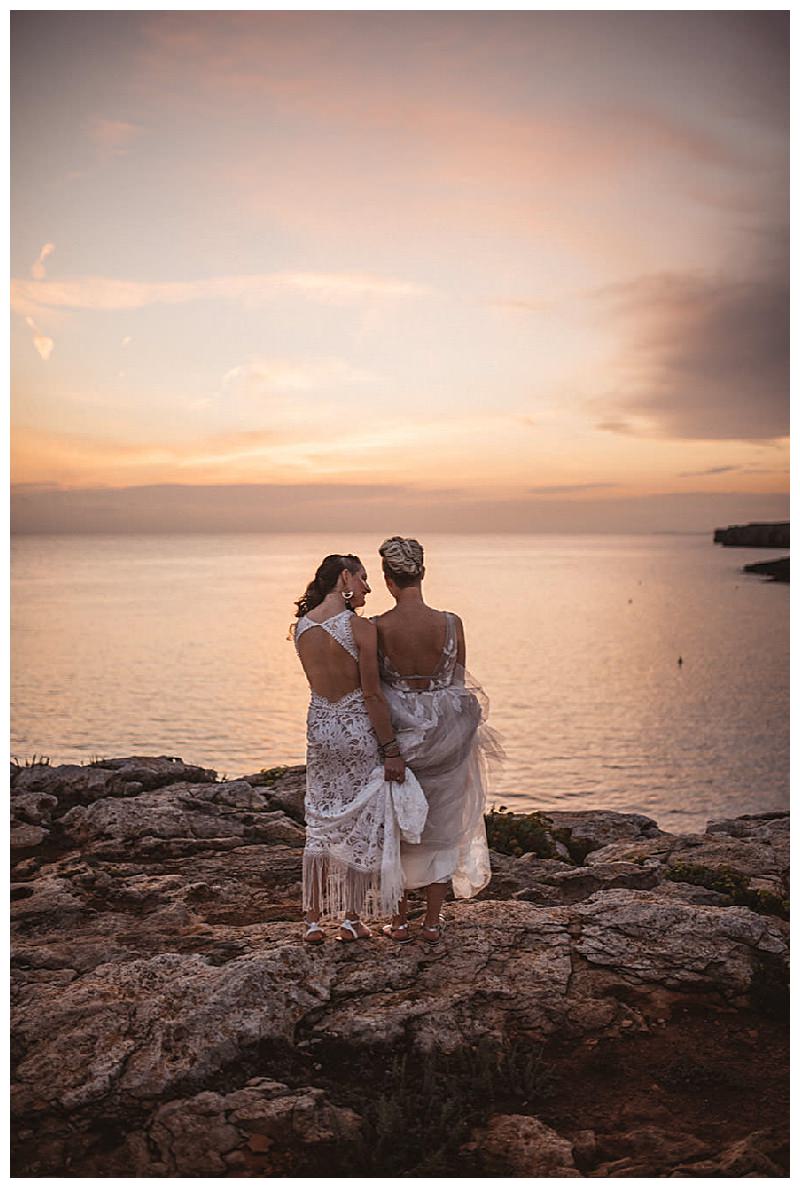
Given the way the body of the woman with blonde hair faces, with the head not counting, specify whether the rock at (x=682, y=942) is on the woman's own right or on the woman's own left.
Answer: on the woman's own right

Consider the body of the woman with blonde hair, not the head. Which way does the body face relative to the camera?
away from the camera

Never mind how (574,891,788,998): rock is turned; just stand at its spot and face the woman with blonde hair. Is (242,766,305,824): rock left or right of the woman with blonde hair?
right

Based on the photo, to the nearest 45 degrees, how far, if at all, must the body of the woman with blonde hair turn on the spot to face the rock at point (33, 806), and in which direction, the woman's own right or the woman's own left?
approximately 45° to the woman's own left

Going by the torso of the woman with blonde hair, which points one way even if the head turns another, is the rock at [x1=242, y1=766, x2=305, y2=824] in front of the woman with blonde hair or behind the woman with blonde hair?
in front

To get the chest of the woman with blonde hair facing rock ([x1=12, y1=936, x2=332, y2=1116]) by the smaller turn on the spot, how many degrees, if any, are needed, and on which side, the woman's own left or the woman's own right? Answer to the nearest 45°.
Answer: approximately 135° to the woman's own left

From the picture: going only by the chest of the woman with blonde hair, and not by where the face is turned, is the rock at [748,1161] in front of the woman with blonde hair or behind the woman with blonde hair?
behind

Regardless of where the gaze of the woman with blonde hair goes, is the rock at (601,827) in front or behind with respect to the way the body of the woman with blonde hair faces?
in front

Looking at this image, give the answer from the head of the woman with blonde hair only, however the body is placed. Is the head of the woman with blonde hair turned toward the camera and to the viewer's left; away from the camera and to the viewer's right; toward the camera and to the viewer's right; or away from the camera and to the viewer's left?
away from the camera and to the viewer's left
